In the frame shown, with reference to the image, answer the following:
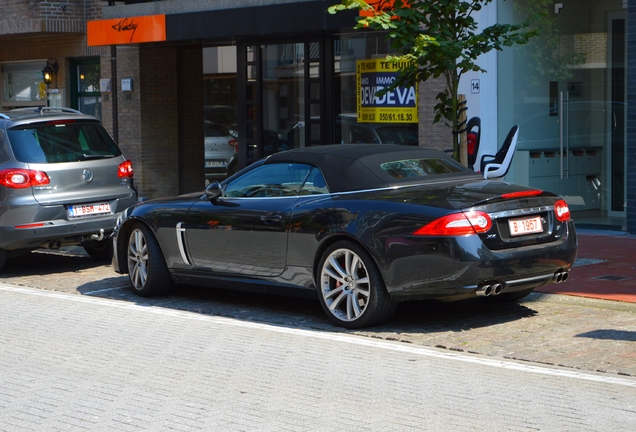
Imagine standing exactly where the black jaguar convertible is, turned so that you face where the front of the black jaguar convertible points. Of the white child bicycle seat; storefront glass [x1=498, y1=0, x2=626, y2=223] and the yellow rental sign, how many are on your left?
0

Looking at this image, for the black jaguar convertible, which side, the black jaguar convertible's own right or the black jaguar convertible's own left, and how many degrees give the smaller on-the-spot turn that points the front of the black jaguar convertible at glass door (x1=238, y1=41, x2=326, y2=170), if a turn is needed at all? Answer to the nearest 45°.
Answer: approximately 45° to the black jaguar convertible's own right

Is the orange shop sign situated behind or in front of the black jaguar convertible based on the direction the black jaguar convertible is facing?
in front

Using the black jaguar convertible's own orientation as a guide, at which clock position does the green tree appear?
The green tree is roughly at 2 o'clock from the black jaguar convertible.

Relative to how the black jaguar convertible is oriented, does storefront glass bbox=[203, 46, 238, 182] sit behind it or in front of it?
in front

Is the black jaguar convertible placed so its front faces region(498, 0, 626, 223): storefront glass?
no

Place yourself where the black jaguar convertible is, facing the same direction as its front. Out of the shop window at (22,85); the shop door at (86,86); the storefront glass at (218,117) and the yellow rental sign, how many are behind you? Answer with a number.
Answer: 0

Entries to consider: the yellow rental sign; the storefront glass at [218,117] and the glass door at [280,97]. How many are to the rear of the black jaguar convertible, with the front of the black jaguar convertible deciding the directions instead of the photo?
0

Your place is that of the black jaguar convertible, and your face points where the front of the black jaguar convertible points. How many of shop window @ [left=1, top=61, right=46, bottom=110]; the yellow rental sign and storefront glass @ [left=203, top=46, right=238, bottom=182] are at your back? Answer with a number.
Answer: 0

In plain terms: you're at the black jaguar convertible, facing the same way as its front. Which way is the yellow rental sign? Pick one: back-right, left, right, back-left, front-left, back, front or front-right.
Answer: front-right

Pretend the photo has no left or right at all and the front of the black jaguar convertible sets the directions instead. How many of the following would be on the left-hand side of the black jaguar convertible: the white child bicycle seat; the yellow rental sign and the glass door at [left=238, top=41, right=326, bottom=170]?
0

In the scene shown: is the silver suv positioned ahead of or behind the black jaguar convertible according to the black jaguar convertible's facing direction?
ahead

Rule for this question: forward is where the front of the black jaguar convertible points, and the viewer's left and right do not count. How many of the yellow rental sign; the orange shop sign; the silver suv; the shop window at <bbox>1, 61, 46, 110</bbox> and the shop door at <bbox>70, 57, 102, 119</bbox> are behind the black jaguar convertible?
0

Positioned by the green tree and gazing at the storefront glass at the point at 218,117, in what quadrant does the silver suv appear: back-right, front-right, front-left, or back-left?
front-left

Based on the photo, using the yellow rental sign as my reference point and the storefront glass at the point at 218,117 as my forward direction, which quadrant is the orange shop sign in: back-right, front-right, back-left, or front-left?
front-left

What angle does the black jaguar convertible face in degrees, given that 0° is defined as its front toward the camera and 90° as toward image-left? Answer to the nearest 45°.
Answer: approximately 135°

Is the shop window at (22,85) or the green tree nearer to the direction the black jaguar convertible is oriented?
the shop window
